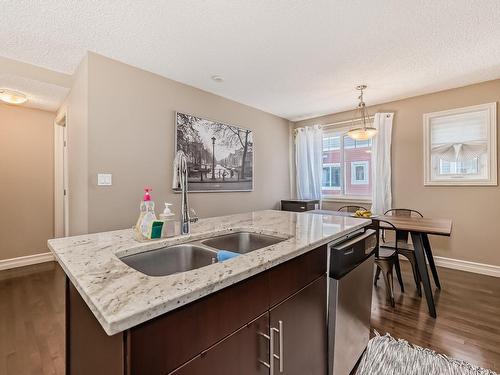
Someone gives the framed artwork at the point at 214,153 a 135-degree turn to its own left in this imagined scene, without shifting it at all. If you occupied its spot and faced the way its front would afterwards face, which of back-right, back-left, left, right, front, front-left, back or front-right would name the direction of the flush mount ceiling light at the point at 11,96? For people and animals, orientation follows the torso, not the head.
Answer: left

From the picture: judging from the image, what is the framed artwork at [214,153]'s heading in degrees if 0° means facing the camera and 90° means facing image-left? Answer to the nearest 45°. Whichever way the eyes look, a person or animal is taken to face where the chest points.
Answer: approximately 315°

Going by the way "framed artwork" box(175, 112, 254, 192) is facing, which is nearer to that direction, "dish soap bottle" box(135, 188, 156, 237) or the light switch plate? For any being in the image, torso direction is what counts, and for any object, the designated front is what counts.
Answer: the dish soap bottle

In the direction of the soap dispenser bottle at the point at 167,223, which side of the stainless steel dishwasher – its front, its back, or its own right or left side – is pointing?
right

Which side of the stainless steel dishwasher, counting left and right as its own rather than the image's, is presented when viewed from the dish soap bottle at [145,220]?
right

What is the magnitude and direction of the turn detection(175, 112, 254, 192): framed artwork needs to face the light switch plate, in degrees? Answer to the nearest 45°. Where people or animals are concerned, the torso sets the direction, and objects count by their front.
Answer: approximately 90° to its right

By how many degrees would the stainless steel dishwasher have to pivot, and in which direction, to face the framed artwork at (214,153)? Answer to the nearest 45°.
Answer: approximately 180°

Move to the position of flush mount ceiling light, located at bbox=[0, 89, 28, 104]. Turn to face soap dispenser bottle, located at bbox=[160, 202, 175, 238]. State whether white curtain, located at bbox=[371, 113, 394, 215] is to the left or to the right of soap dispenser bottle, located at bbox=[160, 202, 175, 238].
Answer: left

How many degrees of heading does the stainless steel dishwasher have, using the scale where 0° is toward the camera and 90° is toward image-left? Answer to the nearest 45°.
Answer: approximately 315°
